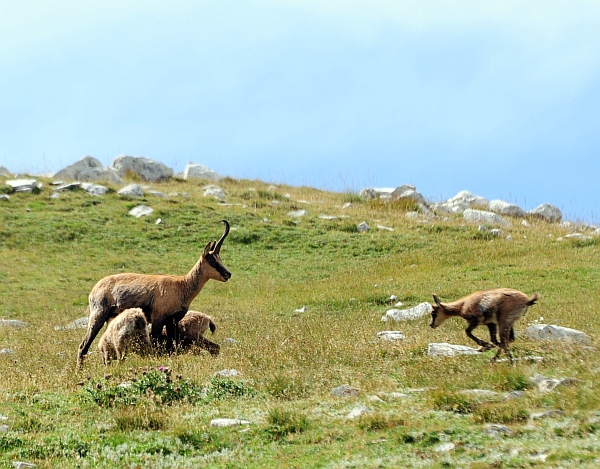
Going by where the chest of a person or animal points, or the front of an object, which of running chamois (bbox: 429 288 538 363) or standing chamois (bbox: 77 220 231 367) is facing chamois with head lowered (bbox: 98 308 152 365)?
running chamois (bbox: 429 288 538 363)

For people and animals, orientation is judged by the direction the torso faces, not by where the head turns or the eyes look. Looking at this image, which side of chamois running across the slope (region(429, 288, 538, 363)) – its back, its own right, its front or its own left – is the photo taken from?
left

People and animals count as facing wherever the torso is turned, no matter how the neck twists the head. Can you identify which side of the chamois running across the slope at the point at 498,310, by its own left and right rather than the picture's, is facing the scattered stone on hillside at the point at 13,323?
front

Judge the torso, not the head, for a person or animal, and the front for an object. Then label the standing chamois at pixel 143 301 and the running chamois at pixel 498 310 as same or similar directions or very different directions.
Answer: very different directions

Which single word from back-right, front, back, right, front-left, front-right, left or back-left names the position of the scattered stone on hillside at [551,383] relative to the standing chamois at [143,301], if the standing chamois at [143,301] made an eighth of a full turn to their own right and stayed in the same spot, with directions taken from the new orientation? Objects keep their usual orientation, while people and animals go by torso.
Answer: front

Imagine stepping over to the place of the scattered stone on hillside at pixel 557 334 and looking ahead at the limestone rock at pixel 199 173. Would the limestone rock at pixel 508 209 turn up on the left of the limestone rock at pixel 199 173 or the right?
right

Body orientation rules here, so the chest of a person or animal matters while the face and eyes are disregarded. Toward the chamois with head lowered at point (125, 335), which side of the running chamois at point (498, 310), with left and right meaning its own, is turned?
front

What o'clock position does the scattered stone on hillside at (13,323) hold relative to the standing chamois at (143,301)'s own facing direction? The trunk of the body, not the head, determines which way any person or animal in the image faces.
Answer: The scattered stone on hillside is roughly at 8 o'clock from the standing chamois.

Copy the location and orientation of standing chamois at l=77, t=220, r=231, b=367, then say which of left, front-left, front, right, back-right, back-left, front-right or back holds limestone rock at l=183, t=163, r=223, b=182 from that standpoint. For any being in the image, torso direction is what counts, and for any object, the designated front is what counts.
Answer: left

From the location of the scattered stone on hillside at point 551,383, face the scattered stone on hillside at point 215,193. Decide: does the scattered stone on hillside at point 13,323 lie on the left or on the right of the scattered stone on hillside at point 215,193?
left

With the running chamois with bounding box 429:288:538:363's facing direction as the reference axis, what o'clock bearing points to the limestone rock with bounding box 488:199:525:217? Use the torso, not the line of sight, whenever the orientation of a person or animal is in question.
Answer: The limestone rock is roughly at 3 o'clock from the running chamois.

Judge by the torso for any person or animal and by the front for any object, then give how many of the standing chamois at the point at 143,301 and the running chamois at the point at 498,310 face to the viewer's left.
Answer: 1

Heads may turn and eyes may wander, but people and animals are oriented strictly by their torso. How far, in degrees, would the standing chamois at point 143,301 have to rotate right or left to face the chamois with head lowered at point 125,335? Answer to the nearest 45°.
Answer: approximately 135° to its right

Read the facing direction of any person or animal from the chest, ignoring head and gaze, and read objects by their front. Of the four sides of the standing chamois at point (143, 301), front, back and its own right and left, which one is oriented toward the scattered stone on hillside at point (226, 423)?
right

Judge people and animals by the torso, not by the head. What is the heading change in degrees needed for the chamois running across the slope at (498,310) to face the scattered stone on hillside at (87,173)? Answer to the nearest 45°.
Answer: approximately 45° to its right

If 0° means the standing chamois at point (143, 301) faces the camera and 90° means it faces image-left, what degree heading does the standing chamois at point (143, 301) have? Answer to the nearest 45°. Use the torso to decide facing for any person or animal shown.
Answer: approximately 270°
